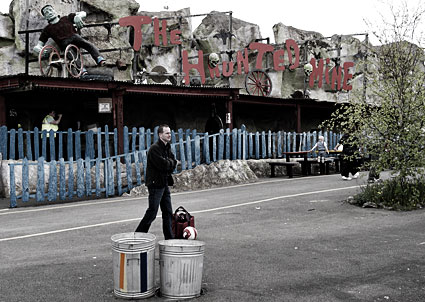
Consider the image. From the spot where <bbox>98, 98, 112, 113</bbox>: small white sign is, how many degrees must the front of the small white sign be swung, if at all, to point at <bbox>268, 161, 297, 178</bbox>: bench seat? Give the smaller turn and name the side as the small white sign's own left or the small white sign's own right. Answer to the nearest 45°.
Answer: approximately 90° to the small white sign's own left

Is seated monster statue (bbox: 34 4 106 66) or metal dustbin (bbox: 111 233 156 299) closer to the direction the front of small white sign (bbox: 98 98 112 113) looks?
the metal dustbin

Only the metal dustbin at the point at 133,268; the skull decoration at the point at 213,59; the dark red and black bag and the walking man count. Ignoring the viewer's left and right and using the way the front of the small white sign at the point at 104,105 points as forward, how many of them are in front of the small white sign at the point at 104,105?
3

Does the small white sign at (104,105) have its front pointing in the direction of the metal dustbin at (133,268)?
yes

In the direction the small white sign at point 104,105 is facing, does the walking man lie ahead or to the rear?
ahead

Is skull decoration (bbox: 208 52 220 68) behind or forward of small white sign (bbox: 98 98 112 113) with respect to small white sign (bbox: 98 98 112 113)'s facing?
behind

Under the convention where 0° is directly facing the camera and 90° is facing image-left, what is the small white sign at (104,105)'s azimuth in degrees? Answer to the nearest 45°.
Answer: approximately 0°

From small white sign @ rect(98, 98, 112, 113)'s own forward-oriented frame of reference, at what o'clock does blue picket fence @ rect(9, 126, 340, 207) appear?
The blue picket fence is roughly at 12 o'clock from the small white sign.

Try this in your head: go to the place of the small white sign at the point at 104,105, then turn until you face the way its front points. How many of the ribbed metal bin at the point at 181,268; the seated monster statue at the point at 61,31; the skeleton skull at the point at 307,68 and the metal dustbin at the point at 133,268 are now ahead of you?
2

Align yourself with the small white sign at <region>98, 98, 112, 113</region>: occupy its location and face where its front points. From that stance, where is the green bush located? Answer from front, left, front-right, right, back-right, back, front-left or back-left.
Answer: front-left

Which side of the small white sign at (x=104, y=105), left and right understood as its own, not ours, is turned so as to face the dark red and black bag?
front

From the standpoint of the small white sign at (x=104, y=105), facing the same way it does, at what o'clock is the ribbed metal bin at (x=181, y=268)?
The ribbed metal bin is roughly at 12 o'clock from the small white sign.
